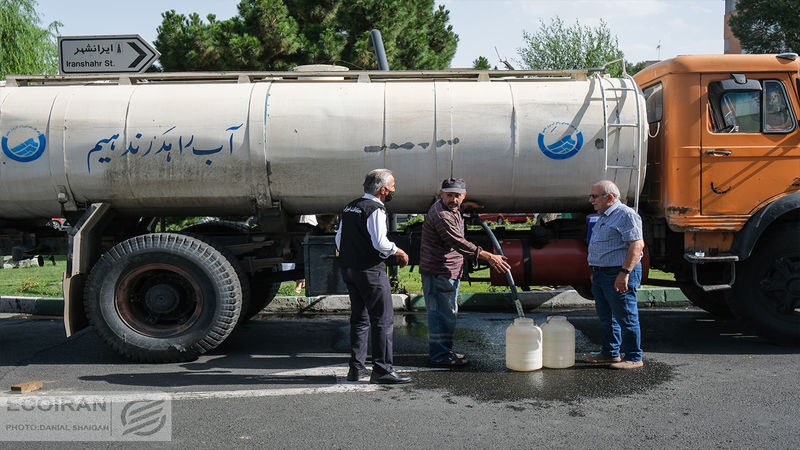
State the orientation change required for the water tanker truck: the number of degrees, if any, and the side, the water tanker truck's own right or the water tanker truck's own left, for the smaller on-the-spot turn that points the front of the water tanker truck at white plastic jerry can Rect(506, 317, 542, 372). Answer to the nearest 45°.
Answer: approximately 45° to the water tanker truck's own right

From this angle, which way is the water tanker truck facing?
to the viewer's right

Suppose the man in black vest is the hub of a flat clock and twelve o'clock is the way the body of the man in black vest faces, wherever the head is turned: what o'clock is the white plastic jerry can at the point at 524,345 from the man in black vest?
The white plastic jerry can is roughly at 1 o'clock from the man in black vest.

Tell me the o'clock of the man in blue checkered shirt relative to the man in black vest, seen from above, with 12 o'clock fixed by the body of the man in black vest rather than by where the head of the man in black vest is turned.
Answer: The man in blue checkered shirt is roughly at 1 o'clock from the man in black vest.

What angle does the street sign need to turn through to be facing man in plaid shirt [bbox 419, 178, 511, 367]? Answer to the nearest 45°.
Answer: approximately 45° to its left

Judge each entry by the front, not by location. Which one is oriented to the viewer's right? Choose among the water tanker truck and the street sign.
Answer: the water tanker truck

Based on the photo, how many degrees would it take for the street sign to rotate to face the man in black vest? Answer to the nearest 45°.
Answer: approximately 45° to its left

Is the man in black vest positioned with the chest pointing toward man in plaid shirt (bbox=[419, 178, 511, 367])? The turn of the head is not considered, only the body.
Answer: yes

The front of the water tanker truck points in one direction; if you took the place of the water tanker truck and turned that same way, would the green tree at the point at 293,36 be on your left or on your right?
on your left

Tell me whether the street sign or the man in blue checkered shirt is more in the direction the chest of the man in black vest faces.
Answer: the man in blue checkered shirt

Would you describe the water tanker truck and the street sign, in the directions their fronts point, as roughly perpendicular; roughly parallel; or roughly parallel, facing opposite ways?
roughly perpendicular
